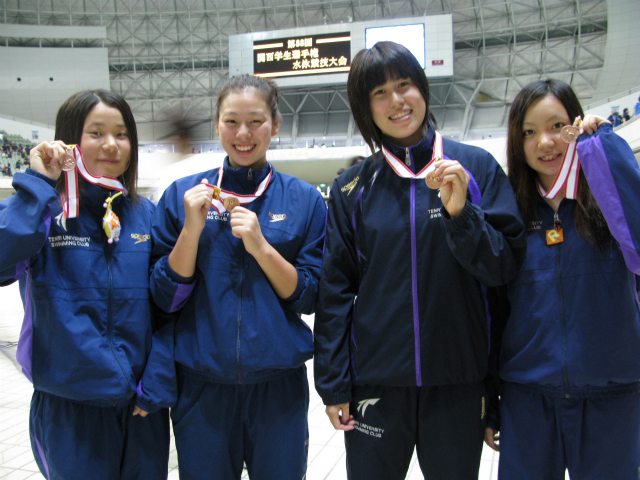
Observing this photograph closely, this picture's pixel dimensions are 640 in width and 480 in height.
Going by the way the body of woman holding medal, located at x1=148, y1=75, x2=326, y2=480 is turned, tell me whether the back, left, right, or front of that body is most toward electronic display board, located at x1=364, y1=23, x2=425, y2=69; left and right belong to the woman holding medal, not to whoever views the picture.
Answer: back

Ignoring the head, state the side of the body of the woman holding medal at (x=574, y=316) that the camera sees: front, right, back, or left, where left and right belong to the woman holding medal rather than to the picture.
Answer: front

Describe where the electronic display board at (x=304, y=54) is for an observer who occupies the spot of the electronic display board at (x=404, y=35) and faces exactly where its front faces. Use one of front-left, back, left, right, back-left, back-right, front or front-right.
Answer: right

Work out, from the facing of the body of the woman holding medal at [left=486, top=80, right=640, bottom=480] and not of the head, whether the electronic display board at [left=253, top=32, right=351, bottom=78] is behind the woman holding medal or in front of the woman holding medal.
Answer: behind

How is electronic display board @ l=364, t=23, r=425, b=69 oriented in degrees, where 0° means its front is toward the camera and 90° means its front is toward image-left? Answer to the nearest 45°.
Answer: approximately 0°

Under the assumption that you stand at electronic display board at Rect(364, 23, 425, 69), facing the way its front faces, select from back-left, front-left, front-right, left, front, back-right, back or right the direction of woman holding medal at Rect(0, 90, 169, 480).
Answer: front

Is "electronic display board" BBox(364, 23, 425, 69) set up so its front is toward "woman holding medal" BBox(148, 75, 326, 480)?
yes

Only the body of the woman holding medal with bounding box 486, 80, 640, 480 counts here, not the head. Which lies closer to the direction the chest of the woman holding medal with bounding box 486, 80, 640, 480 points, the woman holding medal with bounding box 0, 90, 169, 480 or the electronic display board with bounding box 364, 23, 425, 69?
the woman holding medal

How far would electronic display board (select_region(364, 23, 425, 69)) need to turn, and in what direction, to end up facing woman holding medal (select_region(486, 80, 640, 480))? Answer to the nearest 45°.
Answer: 0° — it already faces them

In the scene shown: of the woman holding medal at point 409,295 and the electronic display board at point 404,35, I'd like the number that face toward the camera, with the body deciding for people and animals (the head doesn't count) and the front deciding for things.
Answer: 2

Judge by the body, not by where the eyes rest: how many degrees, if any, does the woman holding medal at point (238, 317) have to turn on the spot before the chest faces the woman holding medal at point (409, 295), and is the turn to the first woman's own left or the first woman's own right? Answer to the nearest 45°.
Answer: approximately 90° to the first woman's own left
